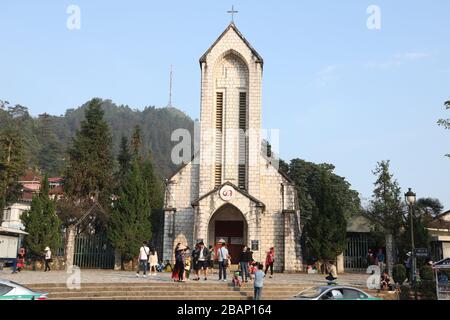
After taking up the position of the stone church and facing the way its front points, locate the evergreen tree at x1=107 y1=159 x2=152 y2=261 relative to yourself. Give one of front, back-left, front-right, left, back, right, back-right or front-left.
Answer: right

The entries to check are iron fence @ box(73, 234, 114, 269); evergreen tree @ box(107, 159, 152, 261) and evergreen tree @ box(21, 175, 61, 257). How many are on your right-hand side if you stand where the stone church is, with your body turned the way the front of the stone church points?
3

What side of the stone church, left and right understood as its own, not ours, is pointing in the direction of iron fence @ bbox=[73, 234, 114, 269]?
right

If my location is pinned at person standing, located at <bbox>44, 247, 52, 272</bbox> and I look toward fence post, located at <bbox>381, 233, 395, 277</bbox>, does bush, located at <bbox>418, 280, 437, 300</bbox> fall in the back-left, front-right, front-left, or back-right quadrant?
front-right

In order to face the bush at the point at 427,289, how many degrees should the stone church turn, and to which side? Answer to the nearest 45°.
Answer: approximately 45° to its left

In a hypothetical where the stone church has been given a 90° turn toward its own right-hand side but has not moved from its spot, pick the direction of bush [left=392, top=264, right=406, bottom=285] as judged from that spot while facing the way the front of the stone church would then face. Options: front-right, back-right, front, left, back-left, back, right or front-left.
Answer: back-left

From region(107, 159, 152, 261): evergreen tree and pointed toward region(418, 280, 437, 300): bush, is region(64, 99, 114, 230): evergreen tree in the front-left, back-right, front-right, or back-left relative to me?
back-left

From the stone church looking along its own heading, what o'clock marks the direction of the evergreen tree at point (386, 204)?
The evergreen tree is roughly at 8 o'clock from the stone church.

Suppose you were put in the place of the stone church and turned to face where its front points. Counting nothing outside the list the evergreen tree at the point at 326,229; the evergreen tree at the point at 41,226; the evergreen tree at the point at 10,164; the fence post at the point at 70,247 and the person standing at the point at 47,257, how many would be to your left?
1

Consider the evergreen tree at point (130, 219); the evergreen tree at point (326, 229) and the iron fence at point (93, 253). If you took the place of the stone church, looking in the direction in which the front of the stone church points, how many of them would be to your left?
1

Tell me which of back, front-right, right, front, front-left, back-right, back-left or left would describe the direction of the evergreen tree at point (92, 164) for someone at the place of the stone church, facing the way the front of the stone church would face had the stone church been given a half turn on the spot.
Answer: front-left

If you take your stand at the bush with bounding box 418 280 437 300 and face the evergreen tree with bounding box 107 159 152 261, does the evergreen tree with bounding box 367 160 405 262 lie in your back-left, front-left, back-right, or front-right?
front-right

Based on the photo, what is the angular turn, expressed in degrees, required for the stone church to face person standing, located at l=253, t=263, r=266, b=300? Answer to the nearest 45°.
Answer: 0° — it already faces them

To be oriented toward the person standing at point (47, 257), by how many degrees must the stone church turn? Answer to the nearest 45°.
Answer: approximately 90° to its right

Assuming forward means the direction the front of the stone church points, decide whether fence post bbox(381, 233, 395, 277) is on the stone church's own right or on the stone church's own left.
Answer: on the stone church's own left

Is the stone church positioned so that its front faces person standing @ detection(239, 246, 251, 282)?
yes

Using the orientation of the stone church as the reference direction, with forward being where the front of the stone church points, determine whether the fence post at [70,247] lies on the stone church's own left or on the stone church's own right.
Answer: on the stone church's own right

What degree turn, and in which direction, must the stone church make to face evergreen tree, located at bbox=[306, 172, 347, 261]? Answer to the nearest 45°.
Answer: approximately 90° to its left

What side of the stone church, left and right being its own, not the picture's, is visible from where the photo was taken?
front
